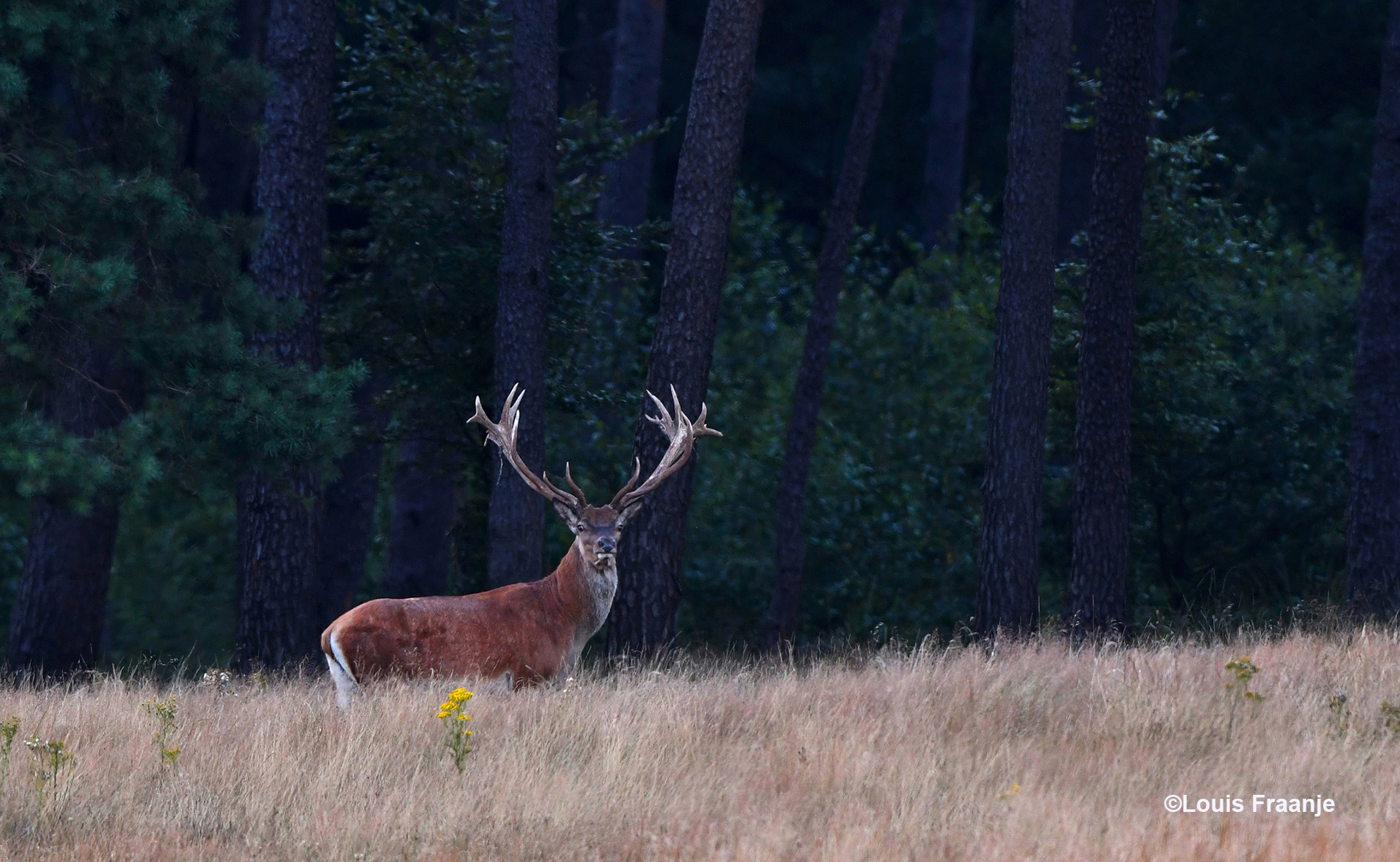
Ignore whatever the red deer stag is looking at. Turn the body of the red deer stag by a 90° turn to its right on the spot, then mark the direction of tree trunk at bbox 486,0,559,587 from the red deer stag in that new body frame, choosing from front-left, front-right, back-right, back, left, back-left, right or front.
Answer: back

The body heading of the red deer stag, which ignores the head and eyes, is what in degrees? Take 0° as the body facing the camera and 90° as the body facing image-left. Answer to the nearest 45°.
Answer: approximately 270°

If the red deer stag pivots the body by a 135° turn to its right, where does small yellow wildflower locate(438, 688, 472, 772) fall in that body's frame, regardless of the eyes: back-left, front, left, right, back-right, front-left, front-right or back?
front-left

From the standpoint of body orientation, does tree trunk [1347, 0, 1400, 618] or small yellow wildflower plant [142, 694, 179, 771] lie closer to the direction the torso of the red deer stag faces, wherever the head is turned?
the tree trunk

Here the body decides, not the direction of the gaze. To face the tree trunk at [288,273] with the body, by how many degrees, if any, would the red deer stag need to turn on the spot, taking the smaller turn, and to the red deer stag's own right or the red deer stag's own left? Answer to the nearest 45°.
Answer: approximately 135° to the red deer stag's own left

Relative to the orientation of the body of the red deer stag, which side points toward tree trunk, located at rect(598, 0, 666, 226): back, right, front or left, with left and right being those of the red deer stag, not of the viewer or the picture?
left

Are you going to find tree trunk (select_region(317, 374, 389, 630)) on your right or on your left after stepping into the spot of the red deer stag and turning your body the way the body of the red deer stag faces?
on your left

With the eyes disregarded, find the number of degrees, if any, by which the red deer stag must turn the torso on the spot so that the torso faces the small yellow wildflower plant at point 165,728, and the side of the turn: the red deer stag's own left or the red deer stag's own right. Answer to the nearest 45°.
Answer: approximately 135° to the red deer stag's own right

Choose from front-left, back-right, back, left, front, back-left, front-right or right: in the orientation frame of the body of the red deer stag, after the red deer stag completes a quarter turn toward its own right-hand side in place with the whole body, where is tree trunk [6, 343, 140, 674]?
back-right
